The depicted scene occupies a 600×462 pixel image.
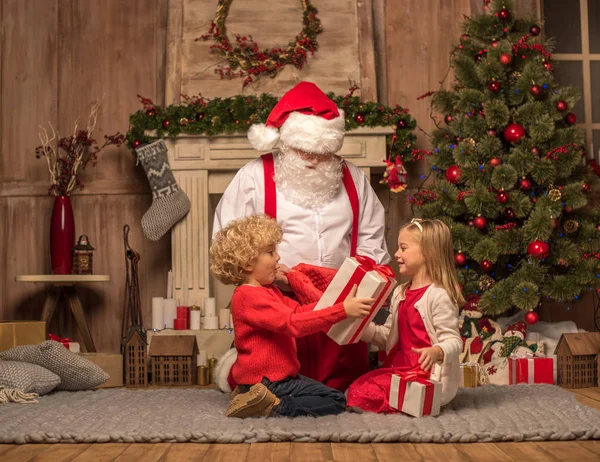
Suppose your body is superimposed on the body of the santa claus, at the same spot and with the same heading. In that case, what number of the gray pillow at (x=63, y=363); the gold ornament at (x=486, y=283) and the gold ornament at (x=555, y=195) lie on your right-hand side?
1

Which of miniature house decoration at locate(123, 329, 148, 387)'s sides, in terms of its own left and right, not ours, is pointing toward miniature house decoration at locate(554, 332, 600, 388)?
left

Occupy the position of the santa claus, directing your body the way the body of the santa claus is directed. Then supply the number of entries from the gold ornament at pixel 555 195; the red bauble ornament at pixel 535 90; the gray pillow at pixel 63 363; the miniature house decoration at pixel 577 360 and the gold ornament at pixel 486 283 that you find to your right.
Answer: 1

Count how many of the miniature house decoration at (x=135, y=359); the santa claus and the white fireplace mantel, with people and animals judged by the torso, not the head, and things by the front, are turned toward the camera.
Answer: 3

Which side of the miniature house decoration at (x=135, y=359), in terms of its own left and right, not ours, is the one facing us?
front

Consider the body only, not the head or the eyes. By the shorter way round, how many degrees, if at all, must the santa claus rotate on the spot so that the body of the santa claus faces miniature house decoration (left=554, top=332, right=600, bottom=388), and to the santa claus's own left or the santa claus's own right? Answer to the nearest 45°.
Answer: approximately 90° to the santa claus's own left

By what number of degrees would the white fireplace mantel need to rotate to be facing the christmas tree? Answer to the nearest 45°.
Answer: approximately 90° to its left

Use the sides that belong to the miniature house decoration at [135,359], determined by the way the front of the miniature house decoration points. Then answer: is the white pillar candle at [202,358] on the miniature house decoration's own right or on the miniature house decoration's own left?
on the miniature house decoration's own left

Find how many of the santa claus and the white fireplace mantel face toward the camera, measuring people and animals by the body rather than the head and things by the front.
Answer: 2

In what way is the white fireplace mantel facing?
toward the camera

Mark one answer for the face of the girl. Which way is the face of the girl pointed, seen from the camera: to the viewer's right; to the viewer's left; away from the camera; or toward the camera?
to the viewer's left

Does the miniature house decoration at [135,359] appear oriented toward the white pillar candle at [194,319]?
no

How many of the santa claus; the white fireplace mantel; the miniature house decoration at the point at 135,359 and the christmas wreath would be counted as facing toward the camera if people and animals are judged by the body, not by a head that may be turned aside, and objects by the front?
4

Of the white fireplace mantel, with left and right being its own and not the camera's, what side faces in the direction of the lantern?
right
